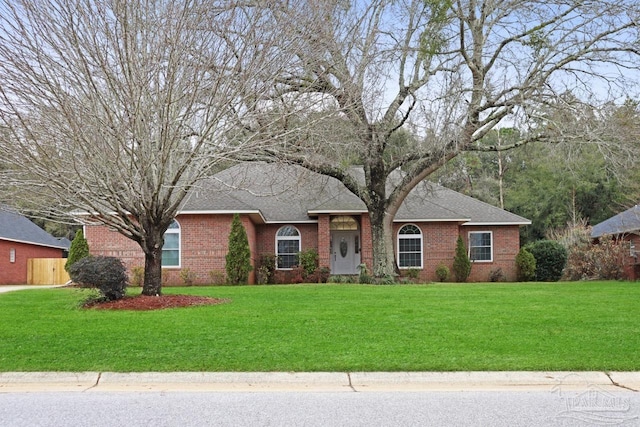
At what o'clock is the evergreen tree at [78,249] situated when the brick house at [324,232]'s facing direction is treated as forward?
The evergreen tree is roughly at 2 o'clock from the brick house.

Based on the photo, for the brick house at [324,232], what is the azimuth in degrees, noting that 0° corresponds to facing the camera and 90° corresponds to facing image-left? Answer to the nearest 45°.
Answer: approximately 0°

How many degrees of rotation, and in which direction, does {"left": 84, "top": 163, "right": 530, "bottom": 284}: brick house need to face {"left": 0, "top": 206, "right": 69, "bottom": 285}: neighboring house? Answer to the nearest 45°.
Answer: approximately 90° to its right

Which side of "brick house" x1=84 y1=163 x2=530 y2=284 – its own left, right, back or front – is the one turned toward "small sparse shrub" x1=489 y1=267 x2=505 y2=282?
left

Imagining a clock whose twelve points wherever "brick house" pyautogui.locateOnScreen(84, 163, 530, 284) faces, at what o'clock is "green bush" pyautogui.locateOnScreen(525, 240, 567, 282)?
The green bush is roughly at 9 o'clock from the brick house.

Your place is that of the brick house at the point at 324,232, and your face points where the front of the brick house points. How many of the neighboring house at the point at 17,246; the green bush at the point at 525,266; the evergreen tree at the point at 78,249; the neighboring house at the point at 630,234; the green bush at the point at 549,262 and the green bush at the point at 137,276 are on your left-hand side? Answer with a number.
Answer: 3

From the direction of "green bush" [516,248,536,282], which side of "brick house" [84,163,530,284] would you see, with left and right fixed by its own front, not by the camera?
left

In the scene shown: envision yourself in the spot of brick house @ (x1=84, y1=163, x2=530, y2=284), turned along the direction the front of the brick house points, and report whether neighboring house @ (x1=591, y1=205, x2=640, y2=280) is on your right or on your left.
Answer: on your left

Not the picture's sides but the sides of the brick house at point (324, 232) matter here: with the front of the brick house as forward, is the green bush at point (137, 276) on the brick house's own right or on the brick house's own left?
on the brick house's own right

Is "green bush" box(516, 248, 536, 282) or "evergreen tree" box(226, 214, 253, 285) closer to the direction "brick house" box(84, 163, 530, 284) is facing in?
the evergreen tree

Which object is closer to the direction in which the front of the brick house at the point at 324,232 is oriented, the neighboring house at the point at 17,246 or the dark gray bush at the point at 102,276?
the dark gray bush
